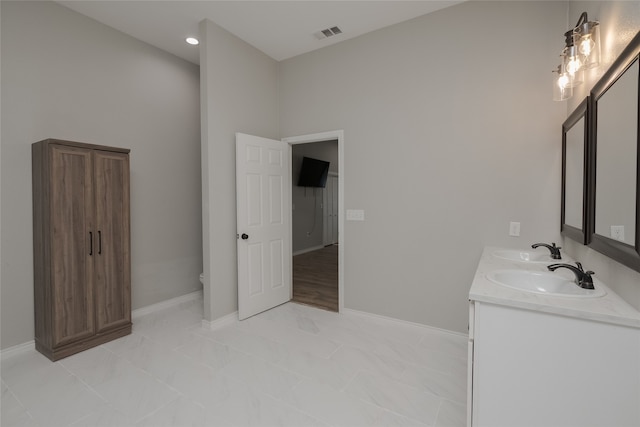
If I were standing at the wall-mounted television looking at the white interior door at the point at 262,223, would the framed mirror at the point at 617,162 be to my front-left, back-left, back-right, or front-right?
front-left

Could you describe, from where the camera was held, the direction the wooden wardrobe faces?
facing the viewer and to the right of the viewer

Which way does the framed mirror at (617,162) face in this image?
to the viewer's left

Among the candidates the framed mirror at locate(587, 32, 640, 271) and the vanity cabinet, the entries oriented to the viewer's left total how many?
2

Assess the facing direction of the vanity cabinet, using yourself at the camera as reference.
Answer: facing to the left of the viewer

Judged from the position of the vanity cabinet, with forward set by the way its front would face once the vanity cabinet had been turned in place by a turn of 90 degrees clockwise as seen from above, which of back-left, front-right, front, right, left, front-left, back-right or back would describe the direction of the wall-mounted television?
front-left

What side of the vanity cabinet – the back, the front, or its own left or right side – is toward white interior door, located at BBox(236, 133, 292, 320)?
front

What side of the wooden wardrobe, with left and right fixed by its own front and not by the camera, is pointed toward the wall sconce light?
front

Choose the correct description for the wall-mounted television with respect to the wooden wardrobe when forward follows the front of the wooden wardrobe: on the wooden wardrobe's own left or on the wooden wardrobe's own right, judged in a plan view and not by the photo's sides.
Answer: on the wooden wardrobe's own left

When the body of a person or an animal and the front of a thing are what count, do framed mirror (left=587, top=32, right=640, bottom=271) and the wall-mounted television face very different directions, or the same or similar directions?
very different directions

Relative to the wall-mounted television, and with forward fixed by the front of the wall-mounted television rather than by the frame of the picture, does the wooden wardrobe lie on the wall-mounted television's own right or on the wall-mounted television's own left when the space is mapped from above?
on the wall-mounted television's own right
